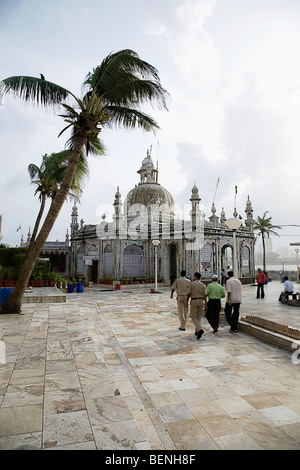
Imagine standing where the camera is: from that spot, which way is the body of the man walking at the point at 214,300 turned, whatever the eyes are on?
away from the camera

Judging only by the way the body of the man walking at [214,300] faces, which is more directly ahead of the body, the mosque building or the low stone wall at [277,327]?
the mosque building

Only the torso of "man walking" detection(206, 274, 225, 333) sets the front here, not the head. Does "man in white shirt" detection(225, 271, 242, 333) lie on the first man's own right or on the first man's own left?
on the first man's own right

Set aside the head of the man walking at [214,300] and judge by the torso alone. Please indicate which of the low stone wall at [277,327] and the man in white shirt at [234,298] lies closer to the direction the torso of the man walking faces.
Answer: the man in white shirt

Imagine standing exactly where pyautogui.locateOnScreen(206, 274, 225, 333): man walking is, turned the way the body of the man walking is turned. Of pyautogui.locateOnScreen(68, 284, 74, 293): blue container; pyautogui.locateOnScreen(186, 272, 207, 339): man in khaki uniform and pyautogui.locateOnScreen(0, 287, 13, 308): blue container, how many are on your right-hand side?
0

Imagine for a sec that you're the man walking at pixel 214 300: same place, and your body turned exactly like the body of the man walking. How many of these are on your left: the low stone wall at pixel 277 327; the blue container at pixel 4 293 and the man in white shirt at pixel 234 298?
1

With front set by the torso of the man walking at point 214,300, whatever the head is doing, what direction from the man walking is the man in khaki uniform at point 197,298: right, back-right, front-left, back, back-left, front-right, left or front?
back-left

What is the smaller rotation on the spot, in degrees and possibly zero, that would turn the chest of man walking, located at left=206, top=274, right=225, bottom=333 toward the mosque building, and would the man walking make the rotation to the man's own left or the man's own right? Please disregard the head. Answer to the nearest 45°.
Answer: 0° — they already face it

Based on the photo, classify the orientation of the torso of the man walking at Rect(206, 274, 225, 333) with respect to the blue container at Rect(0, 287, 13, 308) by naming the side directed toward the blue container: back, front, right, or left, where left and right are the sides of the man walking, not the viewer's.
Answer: left
